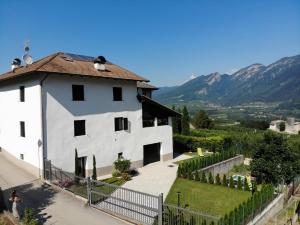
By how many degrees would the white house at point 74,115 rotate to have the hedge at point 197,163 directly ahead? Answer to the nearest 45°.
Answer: approximately 45° to its left

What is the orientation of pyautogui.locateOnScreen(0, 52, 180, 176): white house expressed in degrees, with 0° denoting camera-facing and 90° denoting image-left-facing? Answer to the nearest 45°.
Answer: approximately 315°

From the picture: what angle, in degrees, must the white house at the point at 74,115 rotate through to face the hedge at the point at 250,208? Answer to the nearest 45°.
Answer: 0° — it already faces it

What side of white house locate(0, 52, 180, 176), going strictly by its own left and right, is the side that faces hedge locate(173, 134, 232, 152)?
left

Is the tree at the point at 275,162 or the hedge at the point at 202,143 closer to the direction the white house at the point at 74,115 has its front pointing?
the tree
